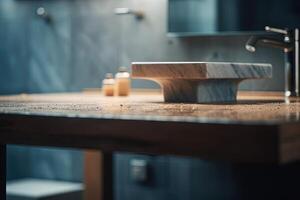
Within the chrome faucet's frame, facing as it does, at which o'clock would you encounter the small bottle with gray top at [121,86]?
The small bottle with gray top is roughly at 12 o'clock from the chrome faucet.

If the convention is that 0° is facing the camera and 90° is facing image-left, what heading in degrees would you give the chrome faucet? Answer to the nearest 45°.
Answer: approximately 90°

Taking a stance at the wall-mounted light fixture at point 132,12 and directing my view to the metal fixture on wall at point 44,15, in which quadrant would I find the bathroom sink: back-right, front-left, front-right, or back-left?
back-left

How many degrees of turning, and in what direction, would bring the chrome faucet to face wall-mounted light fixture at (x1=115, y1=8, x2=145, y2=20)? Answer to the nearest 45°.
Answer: approximately 45° to its right

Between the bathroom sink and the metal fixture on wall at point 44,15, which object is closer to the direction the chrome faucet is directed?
the bathroom sink
